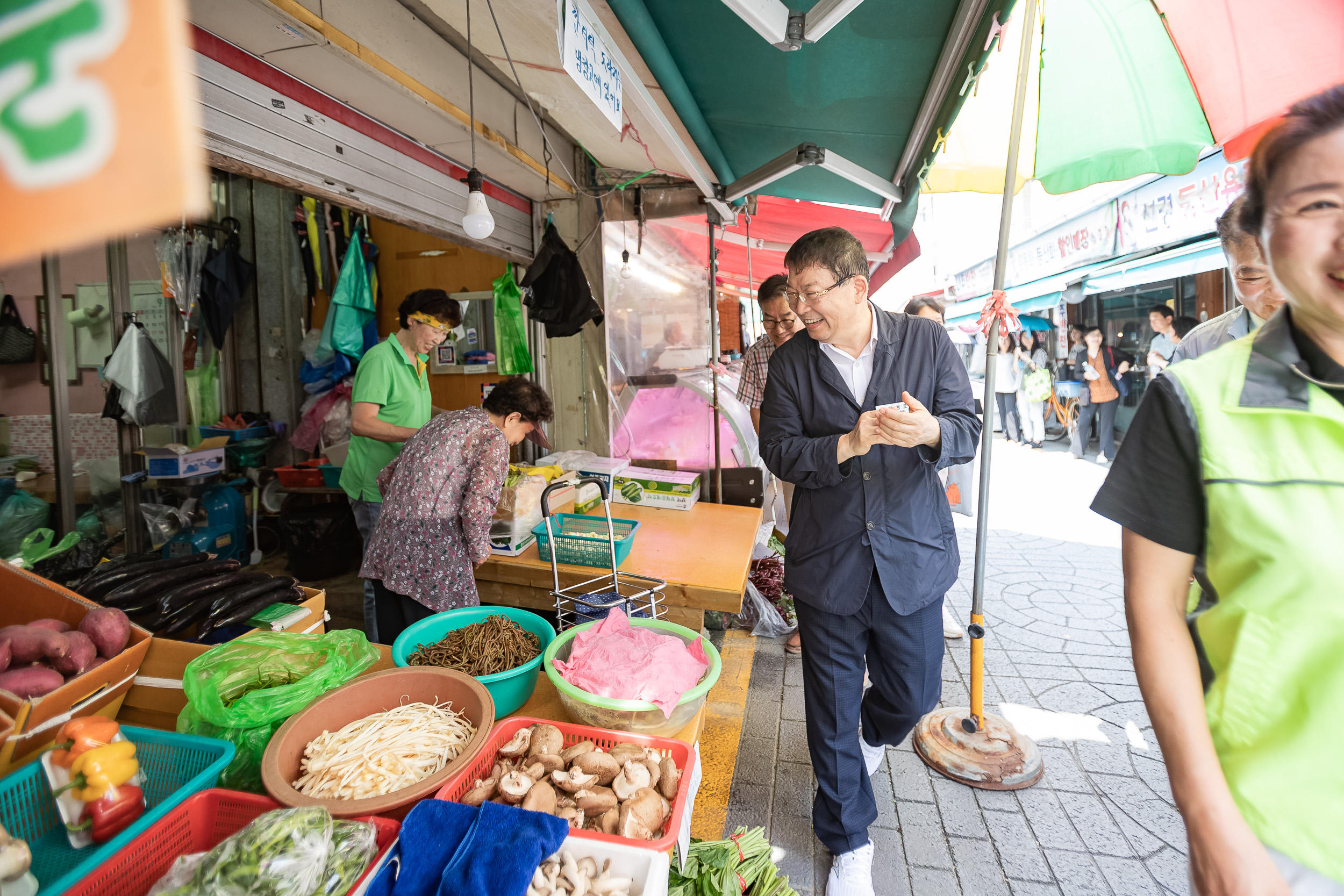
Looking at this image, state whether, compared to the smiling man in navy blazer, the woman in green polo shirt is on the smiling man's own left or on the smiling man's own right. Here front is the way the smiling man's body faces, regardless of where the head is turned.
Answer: on the smiling man's own right

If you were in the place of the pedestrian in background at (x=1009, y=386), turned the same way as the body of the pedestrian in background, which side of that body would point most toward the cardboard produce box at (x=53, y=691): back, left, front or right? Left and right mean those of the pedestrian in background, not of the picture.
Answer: front

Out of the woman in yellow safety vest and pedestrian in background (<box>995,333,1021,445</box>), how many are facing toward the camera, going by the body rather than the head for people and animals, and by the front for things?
2

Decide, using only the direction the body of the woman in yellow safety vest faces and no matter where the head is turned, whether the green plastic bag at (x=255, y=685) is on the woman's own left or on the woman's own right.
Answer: on the woman's own right

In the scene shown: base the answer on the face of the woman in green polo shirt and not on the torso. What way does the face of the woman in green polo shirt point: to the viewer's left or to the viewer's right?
to the viewer's right

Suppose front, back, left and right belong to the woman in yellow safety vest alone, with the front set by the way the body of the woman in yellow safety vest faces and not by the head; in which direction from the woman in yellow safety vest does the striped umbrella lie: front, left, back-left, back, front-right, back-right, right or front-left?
back

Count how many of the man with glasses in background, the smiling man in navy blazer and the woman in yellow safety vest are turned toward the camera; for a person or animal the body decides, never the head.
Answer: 3

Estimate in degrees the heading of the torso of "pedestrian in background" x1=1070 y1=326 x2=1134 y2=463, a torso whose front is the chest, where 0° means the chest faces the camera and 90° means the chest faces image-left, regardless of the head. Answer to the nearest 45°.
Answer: approximately 0°

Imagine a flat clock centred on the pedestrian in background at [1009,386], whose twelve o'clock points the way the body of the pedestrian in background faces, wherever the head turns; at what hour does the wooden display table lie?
The wooden display table is roughly at 12 o'clock from the pedestrian in background.
